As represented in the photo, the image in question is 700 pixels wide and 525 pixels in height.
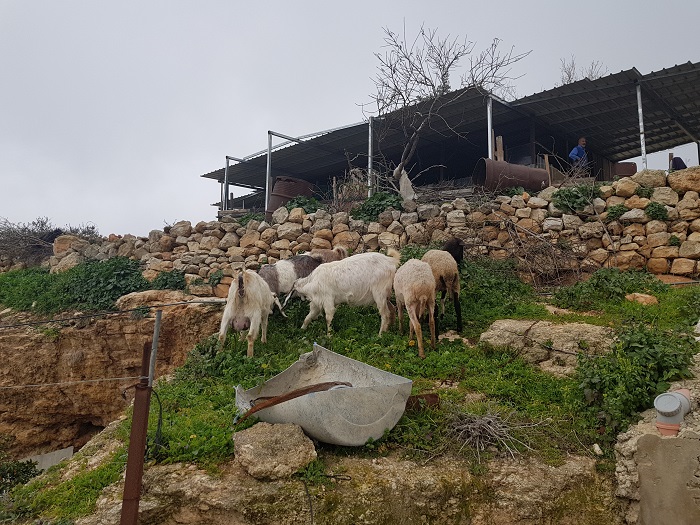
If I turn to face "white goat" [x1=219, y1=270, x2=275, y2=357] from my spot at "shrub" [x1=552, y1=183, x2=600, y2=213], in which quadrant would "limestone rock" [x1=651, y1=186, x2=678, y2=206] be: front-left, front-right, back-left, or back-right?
back-left

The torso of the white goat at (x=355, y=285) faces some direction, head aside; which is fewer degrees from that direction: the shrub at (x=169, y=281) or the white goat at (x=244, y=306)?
the white goat at (x=244, y=306)

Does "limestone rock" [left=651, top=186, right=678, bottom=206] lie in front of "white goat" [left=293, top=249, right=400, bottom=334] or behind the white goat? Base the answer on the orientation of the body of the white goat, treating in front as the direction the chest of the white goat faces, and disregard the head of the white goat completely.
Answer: behind

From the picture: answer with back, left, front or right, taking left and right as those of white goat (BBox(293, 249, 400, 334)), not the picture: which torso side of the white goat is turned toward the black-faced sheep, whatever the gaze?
back

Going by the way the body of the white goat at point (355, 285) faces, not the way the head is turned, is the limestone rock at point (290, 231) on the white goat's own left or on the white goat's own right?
on the white goat's own right

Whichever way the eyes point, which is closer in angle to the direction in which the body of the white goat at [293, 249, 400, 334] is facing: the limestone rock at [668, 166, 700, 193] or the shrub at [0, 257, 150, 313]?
the shrub

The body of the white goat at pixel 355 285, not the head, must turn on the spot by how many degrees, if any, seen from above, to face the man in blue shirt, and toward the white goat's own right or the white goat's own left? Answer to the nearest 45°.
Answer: approximately 135° to the white goat's own right

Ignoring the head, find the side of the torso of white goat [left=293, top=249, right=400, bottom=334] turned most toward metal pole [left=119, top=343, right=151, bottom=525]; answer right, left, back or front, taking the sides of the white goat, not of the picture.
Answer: left

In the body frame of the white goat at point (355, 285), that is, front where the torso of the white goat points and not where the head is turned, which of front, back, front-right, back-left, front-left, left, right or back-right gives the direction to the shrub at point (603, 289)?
back

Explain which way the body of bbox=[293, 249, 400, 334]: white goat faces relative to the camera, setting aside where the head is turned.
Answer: to the viewer's left

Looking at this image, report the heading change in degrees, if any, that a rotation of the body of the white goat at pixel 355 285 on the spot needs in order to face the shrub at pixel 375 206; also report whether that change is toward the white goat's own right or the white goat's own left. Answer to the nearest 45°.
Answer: approximately 90° to the white goat's own right

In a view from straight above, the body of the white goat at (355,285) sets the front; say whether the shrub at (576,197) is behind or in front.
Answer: behind

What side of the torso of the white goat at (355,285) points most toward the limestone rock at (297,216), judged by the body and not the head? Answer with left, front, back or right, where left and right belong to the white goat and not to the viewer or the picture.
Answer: right

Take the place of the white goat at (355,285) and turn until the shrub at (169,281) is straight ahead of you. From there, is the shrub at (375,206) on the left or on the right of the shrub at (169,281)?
right
